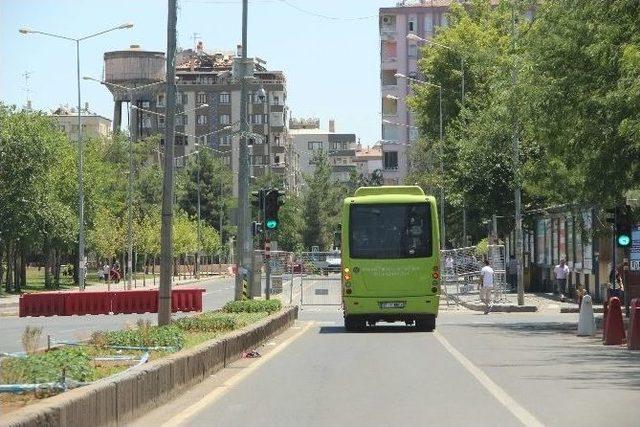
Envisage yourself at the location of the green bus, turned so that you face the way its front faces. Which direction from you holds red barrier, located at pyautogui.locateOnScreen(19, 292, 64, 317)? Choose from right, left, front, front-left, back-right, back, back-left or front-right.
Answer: front-left

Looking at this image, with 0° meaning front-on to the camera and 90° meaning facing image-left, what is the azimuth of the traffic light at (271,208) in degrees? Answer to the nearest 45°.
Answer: approximately 0°

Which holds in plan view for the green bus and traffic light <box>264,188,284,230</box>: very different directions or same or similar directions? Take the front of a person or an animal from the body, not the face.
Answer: very different directions

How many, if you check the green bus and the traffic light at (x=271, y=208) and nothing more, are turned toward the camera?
1

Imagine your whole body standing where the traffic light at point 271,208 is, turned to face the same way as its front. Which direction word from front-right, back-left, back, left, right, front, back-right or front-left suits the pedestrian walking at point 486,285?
back-left

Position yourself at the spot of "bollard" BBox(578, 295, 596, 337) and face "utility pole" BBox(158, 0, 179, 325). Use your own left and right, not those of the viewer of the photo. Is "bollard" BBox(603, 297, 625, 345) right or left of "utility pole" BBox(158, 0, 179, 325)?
left

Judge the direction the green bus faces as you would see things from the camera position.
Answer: facing away from the viewer

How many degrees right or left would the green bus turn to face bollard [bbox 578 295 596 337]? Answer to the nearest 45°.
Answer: approximately 90° to its right

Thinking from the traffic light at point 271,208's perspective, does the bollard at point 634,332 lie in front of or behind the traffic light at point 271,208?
in front

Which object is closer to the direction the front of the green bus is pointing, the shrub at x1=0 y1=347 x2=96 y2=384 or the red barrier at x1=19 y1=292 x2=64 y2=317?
the red barrier

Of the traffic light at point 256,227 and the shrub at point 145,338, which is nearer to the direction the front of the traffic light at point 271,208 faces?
the shrub
